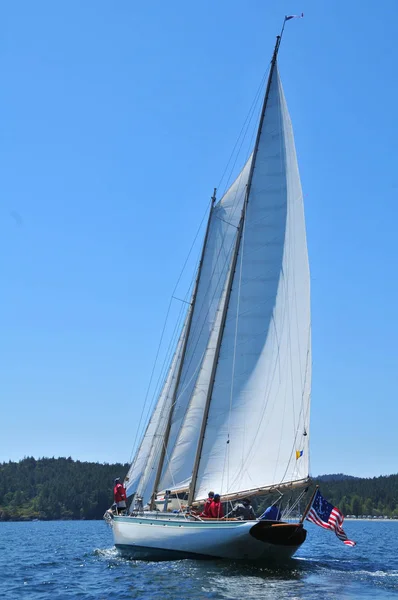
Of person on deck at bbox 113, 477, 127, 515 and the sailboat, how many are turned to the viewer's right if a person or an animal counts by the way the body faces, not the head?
0

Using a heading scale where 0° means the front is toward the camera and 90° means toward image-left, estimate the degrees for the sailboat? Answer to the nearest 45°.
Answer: approximately 135°

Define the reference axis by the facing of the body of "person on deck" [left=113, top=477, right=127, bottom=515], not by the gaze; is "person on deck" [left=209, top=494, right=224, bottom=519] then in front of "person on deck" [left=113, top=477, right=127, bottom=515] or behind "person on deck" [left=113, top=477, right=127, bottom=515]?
behind

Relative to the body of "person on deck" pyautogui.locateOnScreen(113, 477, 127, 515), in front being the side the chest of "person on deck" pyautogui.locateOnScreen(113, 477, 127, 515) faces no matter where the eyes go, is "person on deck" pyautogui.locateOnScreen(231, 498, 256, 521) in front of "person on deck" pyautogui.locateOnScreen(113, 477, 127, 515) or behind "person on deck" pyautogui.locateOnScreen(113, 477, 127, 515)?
behind

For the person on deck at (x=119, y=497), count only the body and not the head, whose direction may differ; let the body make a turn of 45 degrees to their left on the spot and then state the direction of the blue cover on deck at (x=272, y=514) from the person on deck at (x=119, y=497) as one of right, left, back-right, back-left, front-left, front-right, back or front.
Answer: back-left

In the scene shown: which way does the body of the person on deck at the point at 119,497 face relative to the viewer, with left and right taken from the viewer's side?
facing away from the viewer and to the left of the viewer
